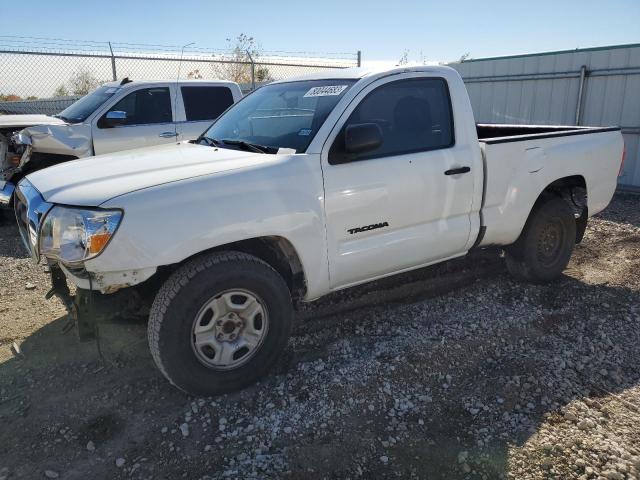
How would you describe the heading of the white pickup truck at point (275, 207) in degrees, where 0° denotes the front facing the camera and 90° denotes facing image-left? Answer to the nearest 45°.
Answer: approximately 45°

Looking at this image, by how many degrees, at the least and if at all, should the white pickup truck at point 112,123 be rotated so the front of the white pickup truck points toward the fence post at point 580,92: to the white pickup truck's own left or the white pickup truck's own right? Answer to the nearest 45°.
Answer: approximately 135° to the white pickup truck's own left

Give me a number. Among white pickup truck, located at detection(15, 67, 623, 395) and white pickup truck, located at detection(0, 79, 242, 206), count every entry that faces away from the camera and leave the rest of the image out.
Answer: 0

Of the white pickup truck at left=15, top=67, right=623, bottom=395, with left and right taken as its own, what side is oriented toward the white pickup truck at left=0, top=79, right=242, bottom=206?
right

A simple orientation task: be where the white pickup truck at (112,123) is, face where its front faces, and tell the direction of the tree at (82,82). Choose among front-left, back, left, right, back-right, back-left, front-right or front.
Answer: back-right

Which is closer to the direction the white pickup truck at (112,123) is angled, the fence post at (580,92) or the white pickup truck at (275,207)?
the white pickup truck

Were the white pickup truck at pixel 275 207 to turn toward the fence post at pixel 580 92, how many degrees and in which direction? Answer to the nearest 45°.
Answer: approximately 180°

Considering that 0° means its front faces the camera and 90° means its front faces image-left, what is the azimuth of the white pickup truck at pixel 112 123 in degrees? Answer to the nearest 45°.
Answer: approximately 45°
